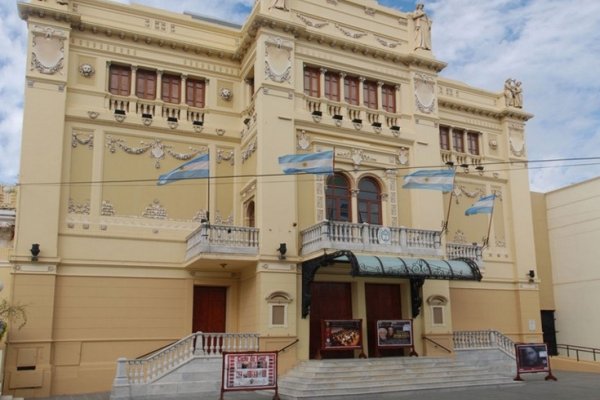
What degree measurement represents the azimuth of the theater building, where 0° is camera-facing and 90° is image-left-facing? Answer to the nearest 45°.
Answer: approximately 315°

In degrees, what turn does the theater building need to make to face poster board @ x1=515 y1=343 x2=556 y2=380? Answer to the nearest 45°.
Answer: approximately 45° to its left
